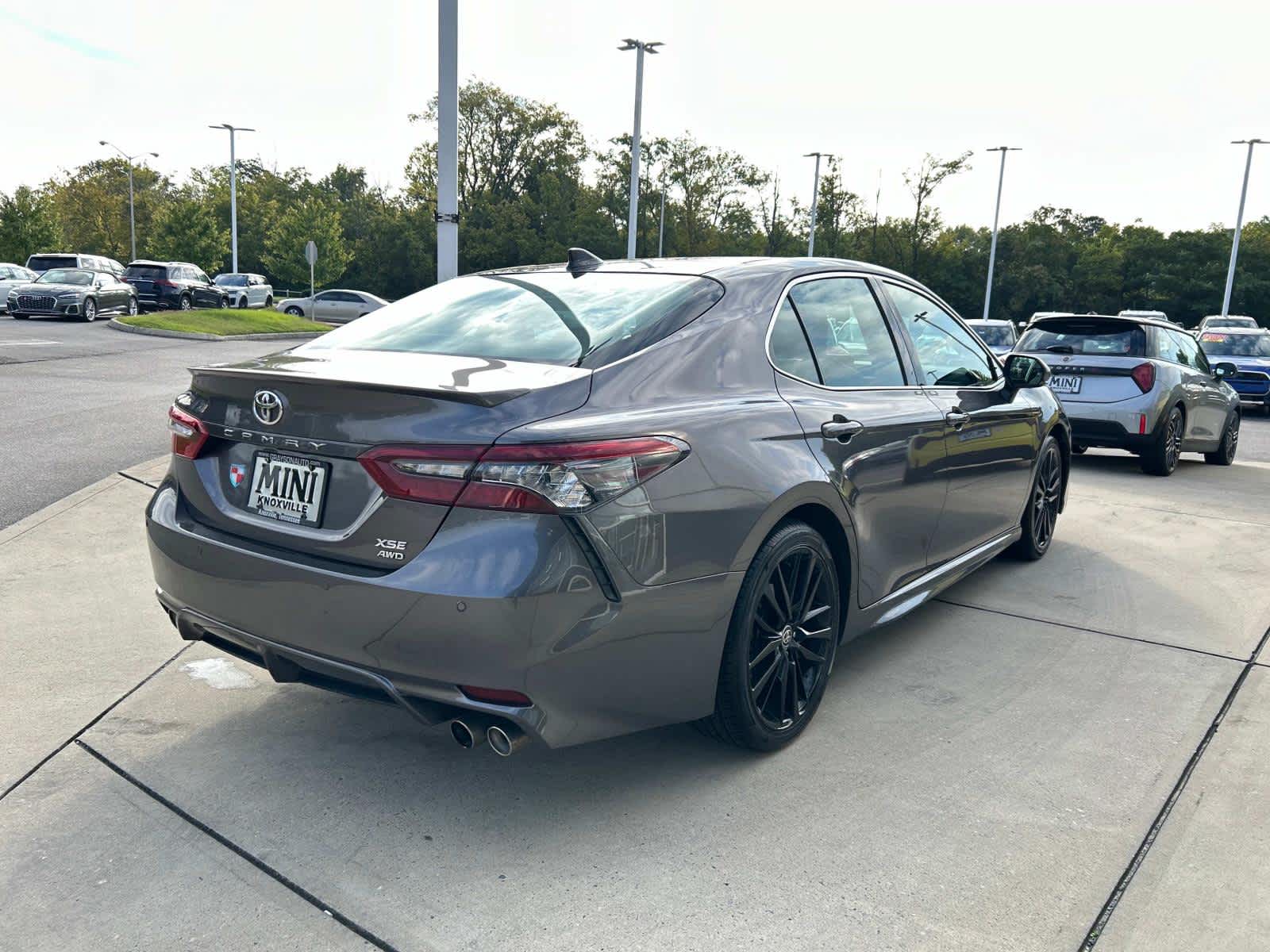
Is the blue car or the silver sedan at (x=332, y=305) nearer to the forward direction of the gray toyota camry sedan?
the blue car

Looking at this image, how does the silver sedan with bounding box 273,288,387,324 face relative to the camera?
to the viewer's left

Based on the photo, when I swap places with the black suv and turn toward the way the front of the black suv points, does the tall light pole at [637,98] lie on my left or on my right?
on my right

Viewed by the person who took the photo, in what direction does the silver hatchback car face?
facing away from the viewer and to the right of the viewer

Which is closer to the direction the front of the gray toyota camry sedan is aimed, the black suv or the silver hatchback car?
the silver hatchback car

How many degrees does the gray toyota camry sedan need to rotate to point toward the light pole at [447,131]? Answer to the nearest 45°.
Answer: approximately 45° to its left

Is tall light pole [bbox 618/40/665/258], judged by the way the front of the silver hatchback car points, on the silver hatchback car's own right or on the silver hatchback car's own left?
on the silver hatchback car's own left

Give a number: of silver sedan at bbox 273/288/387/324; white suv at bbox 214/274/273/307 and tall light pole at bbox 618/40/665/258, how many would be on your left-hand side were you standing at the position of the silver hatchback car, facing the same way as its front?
3

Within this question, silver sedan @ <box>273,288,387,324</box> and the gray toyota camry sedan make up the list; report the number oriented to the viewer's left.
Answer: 1

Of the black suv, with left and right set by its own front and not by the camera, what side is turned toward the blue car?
right

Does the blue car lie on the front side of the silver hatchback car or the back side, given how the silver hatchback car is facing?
on the front side
